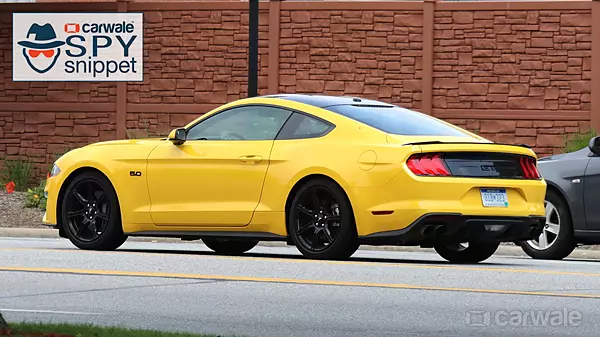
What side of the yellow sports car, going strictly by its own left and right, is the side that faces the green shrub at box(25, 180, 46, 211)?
front

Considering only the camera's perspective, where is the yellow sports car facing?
facing away from the viewer and to the left of the viewer

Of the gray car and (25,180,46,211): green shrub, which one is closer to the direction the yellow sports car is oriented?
the green shrub
